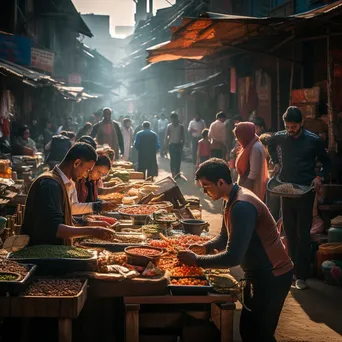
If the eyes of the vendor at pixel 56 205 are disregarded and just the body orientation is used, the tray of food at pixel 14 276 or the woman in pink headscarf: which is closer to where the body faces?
the woman in pink headscarf

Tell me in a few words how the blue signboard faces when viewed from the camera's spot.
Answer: facing the viewer and to the right of the viewer

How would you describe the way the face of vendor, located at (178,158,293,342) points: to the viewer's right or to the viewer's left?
to the viewer's left

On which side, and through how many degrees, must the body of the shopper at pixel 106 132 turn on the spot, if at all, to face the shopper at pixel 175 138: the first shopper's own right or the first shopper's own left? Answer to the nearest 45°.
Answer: approximately 135° to the first shopper's own left

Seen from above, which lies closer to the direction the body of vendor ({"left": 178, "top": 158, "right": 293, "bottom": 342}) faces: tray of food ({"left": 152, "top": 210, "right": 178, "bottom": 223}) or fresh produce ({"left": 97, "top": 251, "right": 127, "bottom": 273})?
the fresh produce

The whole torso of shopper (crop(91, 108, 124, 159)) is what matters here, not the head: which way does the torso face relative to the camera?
toward the camera

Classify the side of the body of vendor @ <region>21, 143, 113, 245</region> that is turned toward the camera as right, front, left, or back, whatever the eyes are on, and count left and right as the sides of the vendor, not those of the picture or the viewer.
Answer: right

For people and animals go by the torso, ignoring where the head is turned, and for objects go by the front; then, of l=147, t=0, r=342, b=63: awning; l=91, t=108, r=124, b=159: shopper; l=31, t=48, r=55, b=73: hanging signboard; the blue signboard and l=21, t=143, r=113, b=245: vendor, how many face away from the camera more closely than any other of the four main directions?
0

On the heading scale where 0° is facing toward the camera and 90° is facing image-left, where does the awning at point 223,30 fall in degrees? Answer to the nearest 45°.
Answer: approximately 90°

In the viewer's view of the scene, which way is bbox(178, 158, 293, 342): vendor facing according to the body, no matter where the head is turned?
to the viewer's left

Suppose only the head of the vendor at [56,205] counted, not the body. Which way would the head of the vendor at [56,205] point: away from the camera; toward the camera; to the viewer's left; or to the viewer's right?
to the viewer's right

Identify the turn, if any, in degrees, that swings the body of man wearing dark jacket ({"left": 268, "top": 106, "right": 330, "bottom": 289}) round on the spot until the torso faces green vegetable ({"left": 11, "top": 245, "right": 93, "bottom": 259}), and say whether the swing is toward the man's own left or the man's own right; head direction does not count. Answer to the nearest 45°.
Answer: approximately 45° to the man's own right

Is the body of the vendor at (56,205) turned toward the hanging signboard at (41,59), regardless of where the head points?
no
